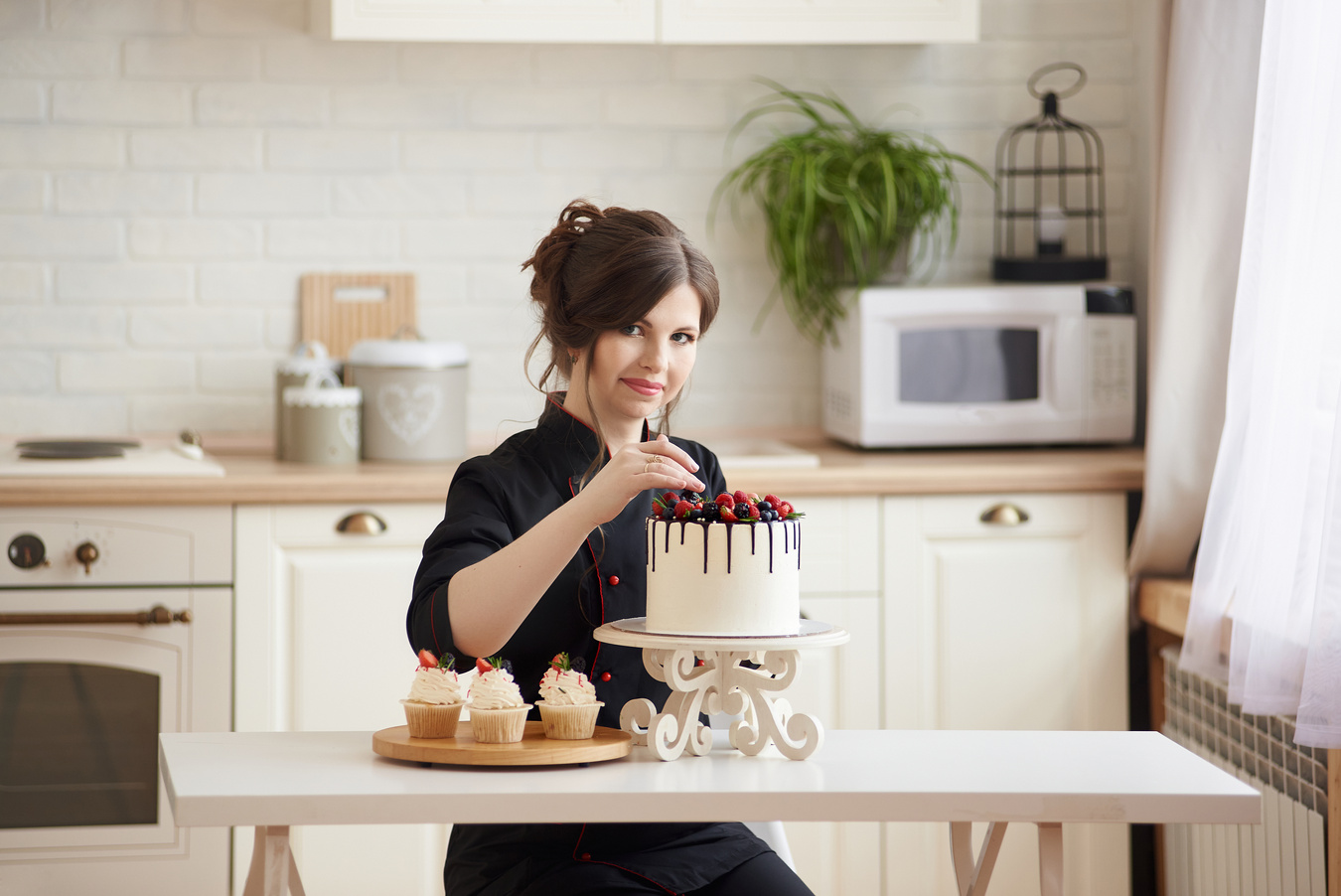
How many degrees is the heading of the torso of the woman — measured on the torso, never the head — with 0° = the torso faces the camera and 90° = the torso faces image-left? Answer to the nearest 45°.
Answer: approximately 315°

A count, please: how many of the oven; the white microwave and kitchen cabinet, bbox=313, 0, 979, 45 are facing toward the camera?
3

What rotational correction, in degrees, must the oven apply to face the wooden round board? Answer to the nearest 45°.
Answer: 0° — it already faces it

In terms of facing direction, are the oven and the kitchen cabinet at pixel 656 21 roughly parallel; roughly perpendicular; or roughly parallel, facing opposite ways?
roughly parallel

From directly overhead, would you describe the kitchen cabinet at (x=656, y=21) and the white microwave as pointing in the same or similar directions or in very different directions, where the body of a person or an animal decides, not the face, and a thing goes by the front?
same or similar directions

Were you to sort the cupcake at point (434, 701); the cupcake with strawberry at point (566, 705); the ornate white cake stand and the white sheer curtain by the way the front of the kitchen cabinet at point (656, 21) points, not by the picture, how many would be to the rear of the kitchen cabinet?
0

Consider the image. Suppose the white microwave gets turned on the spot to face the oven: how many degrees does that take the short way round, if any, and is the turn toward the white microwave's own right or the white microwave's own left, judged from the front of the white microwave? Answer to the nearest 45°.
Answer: approximately 45° to the white microwave's own right

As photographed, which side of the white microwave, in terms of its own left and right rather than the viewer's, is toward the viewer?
front

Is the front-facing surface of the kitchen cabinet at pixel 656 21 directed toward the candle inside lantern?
no

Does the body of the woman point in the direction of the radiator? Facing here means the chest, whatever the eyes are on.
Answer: no

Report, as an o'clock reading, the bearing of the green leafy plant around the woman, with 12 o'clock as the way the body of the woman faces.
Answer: The green leafy plant is roughly at 8 o'clock from the woman.
